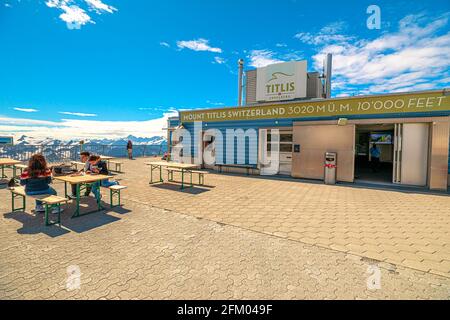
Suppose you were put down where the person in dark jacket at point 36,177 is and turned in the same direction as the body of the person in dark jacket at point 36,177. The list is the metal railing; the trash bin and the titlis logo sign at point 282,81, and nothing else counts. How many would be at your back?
0

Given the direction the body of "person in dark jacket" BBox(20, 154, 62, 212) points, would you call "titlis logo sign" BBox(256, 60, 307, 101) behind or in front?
in front

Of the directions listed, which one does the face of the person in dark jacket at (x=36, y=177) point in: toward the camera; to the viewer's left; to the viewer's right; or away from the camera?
away from the camera

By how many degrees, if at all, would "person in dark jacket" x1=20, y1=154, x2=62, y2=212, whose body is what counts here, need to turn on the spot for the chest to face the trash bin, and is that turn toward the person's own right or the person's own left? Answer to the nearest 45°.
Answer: approximately 45° to the person's own right

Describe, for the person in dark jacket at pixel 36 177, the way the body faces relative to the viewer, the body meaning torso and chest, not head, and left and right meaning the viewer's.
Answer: facing away from the viewer and to the right of the viewer

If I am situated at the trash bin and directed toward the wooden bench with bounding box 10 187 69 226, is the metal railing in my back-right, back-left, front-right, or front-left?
front-right
